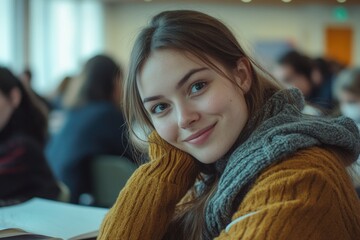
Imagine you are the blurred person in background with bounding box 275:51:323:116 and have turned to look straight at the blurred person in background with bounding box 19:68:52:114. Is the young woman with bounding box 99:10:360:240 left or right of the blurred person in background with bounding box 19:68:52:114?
left

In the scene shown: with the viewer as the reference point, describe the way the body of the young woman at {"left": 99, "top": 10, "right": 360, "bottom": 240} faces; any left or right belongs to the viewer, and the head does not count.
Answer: facing the viewer and to the left of the viewer

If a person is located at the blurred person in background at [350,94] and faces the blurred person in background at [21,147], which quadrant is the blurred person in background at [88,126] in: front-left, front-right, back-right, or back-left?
front-right

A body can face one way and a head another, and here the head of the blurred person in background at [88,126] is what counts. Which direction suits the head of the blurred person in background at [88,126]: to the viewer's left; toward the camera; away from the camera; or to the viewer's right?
away from the camera

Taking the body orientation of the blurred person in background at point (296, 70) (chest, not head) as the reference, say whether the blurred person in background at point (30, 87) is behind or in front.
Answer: in front

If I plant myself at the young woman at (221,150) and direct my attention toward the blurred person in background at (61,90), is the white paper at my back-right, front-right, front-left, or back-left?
front-left

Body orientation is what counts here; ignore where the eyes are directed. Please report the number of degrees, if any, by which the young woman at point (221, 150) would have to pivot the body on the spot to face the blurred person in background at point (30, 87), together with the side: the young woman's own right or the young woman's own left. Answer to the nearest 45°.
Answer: approximately 90° to the young woman's own right

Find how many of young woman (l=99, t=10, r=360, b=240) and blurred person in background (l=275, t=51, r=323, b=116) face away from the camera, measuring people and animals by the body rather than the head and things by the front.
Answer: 0

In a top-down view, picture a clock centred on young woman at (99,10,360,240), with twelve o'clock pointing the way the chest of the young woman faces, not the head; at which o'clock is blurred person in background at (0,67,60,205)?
The blurred person in background is roughly at 3 o'clock from the young woman.

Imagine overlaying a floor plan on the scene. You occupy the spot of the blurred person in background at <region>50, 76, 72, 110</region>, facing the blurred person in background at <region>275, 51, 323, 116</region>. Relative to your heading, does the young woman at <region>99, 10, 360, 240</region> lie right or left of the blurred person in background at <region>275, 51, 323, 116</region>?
right
